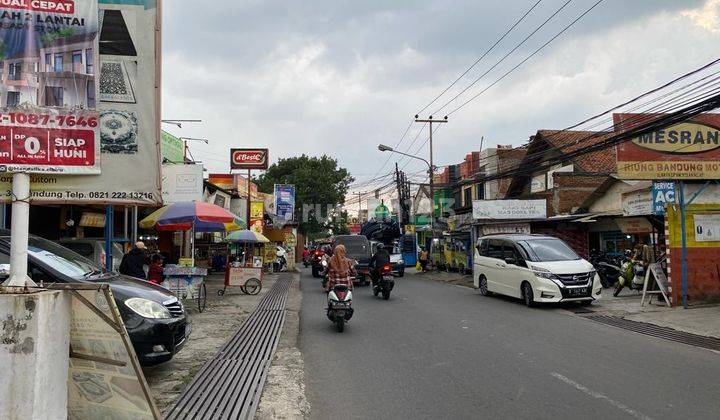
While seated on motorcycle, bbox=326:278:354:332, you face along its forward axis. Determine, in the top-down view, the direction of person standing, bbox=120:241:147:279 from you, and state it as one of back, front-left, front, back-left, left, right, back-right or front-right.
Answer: left

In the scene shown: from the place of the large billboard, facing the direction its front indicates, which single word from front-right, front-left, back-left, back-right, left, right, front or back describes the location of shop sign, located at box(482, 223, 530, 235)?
back-left

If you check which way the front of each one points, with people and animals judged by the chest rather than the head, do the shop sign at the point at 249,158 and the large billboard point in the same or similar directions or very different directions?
same or similar directions

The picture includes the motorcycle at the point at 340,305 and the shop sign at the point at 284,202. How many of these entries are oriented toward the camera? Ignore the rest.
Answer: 1

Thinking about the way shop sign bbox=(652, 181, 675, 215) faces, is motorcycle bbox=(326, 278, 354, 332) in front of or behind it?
in front

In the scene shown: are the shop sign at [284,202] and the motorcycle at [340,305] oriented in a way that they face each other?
yes

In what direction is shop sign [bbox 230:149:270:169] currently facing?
toward the camera

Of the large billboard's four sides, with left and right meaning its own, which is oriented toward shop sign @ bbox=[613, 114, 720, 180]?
left

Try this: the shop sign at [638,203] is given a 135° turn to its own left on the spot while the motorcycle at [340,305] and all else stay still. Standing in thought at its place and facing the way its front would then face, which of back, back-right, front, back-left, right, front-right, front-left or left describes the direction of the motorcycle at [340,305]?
right

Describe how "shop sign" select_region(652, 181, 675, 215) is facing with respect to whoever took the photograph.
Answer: facing the viewer

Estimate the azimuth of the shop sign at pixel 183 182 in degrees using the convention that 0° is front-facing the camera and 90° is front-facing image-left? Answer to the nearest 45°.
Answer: approximately 0°

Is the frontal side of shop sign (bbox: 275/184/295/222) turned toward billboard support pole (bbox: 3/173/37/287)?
yes

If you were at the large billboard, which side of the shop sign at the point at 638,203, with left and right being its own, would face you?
front

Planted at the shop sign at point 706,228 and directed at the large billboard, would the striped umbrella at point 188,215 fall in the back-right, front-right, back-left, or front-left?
front-right

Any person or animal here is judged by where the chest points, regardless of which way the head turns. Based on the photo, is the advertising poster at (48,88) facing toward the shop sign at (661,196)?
no

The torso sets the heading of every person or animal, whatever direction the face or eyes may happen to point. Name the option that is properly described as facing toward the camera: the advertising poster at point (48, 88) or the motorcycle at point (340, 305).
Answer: the advertising poster

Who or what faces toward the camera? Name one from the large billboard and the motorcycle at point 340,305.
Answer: the large billboard

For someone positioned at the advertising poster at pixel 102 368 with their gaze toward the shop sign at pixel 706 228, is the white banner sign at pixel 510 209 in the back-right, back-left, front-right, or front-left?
front-left
